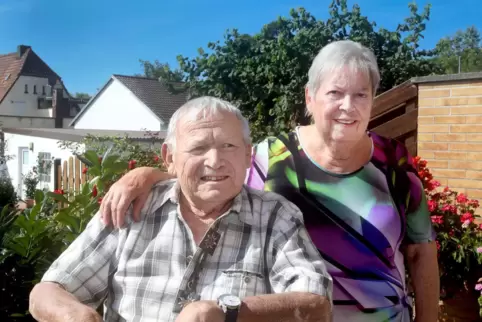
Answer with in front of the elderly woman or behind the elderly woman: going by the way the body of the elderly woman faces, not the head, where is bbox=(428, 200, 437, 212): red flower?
behind

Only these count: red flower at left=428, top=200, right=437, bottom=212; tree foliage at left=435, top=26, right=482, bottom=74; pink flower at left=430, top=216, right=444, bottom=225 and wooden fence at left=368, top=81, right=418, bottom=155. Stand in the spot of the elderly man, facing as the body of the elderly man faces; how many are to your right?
0

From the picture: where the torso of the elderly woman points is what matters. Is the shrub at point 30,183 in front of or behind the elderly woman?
behind

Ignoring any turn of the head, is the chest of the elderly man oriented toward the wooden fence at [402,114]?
no

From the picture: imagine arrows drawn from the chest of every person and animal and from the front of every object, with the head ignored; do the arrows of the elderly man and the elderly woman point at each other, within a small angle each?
no

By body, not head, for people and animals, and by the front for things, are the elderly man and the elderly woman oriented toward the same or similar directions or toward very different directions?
same or similar directions

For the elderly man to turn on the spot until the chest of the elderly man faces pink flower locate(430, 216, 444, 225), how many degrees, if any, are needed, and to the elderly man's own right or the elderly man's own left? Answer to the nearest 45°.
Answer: approximately 135° to the elderly man's own left

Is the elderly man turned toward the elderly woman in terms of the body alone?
no

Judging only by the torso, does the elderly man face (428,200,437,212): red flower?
no

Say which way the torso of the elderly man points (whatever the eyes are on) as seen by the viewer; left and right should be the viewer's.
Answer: facing the viewer

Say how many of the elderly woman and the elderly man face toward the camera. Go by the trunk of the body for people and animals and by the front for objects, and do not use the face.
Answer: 2

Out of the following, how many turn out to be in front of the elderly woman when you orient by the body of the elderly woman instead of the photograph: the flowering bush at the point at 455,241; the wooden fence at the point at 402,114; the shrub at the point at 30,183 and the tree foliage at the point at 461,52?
0

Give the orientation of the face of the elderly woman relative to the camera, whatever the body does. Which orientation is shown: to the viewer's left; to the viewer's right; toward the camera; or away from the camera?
toward the camera

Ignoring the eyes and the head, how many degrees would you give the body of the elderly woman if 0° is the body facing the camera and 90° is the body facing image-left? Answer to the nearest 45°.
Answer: approximately 0°

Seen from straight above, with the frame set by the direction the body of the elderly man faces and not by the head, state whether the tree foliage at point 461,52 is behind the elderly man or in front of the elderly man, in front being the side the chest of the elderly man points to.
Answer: behind
